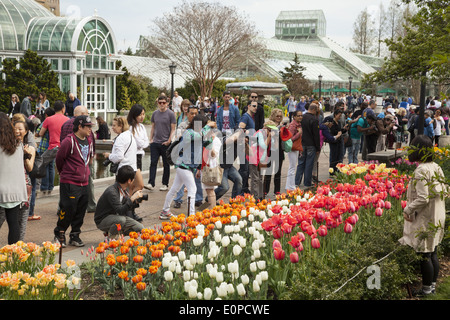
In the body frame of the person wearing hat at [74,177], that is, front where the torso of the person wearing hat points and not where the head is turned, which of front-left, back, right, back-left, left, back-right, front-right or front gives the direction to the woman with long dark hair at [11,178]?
right

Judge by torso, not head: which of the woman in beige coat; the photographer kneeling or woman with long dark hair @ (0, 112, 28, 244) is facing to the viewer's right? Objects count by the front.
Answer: the photographer kneeling

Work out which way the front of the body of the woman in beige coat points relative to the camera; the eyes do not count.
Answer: to the viewer's left

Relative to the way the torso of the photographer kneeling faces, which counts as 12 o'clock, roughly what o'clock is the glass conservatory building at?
The glass conservatory building is roughly at 9 o'clock from the photographer kneeling.

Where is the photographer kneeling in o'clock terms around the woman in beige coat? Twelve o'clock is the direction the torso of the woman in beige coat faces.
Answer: The photographer kneeling is roughly at 12 o'clock from the woman in beige coat.

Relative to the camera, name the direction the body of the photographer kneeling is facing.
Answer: to the viewer's right

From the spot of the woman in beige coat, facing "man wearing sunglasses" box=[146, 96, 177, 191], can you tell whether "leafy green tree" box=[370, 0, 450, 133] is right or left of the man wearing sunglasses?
right

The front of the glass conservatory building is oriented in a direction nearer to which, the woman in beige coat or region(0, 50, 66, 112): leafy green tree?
the woman in beige coat

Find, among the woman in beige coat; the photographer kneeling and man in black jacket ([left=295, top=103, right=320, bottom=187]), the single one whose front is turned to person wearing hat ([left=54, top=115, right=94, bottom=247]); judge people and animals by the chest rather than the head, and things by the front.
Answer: the woman in beige coat
